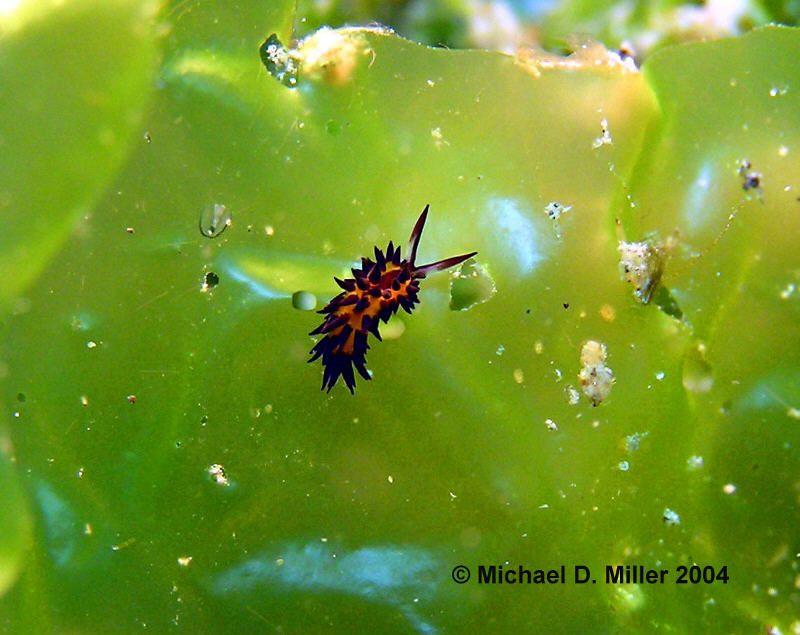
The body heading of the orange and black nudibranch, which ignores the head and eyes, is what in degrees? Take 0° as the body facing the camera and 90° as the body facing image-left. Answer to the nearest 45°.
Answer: approximately 225°
